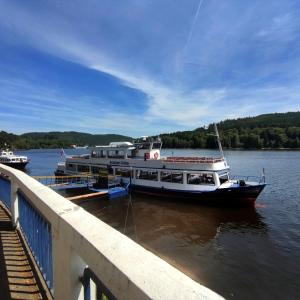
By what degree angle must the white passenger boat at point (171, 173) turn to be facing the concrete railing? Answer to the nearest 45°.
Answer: approximately 45° to its right
